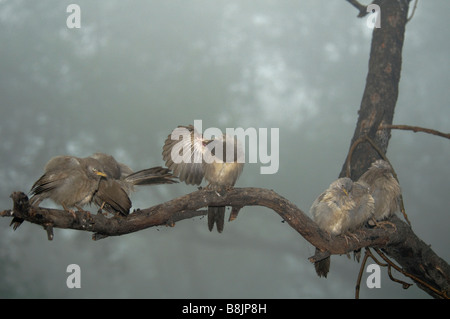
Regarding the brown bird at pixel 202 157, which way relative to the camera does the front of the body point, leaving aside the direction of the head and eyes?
toward the camera

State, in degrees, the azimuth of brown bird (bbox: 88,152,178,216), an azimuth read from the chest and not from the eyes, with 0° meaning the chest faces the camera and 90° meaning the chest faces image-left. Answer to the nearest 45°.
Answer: approximately 90°

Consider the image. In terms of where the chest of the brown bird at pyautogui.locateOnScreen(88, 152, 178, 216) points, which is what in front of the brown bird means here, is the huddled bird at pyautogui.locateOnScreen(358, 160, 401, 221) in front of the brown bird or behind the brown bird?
behind

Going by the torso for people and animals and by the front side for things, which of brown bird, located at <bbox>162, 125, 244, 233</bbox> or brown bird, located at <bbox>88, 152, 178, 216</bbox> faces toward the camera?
brown bird, located at <bbox>162, 125, 244, 233</bbox>

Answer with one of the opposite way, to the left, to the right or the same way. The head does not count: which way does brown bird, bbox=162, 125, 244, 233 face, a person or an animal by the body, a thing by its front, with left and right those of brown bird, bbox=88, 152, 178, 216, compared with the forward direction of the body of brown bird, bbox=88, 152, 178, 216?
to the left

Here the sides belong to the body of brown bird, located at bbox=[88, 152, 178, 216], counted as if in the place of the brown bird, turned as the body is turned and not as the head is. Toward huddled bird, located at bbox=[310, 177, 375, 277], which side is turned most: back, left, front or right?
back

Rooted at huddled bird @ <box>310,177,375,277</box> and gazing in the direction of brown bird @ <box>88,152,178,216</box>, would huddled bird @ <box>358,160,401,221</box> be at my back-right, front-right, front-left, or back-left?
back-right

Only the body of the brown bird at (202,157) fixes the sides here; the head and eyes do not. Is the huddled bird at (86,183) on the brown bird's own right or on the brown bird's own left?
on the brown bird's own right

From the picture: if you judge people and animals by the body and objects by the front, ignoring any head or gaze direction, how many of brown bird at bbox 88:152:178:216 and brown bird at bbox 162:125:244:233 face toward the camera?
1
